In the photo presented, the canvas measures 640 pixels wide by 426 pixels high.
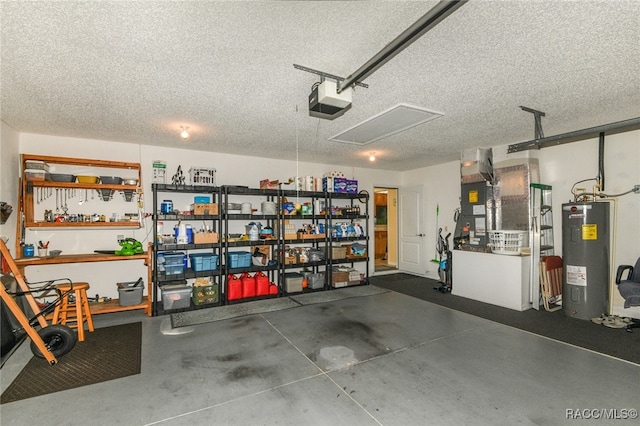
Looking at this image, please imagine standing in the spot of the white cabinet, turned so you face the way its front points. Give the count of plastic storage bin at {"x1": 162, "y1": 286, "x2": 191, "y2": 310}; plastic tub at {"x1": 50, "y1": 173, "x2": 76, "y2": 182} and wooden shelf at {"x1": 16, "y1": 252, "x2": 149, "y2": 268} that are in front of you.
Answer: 3

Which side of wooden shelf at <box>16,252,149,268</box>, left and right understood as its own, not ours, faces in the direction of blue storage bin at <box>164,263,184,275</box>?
left

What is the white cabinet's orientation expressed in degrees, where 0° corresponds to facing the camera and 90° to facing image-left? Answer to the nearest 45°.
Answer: approximately 45°

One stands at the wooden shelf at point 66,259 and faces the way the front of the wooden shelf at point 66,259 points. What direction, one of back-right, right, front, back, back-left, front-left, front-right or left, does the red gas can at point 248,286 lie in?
left

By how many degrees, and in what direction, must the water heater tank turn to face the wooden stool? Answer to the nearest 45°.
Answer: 0° — it already faces it
